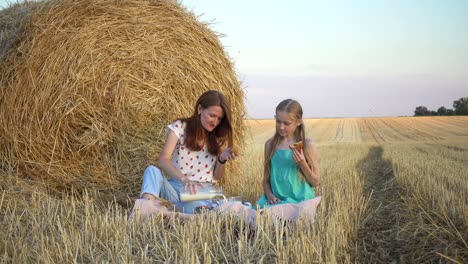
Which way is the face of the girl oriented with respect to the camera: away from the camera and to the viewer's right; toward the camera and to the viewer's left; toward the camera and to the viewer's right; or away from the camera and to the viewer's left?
toward the camera and to the viewer's left

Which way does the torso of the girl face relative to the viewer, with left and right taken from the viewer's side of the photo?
facing the viewer and to the left of the viewer

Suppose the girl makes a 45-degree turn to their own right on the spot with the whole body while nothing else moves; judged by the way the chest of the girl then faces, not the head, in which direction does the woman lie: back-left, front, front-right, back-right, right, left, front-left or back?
front

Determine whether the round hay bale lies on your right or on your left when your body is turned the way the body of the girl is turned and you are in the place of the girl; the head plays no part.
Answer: on your right
